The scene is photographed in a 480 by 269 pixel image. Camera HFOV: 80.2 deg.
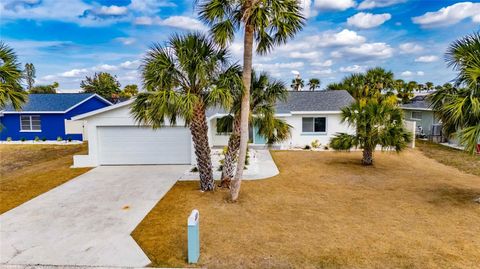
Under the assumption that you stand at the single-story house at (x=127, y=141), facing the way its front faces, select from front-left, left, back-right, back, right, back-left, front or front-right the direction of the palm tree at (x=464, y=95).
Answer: front-left

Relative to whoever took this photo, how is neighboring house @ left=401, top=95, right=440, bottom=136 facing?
facing the viewer

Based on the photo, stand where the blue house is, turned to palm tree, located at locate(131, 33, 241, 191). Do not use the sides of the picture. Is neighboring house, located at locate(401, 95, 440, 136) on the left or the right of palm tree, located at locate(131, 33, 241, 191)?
left

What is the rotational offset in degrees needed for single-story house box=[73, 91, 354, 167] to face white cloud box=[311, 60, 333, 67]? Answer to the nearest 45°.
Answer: approximately 135° to its left

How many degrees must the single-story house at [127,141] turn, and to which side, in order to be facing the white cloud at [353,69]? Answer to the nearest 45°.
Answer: approximately 135° to its left

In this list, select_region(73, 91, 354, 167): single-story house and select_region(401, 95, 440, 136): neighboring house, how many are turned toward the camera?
2

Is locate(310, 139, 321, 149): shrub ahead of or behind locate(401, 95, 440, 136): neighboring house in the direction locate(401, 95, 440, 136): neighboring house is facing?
ahead

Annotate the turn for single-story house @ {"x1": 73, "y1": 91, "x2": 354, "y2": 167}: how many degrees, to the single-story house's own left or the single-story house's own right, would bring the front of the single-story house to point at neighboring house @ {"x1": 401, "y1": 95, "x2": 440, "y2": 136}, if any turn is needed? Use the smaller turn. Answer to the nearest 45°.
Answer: approximately 90° to the single-story house's own left

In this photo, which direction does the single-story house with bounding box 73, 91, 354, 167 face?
toward the camera

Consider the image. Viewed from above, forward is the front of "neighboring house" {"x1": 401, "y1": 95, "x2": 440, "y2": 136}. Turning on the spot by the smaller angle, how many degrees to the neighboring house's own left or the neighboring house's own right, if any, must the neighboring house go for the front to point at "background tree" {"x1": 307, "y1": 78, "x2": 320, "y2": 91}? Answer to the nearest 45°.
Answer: approximately 135° to the neighboring house's own right

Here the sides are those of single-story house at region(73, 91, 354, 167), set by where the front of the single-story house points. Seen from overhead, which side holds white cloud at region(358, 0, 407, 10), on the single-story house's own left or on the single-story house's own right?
on the single-story house's own left
